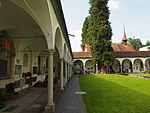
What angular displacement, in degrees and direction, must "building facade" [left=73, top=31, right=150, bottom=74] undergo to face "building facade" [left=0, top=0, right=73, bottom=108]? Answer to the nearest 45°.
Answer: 0° — it already faces it

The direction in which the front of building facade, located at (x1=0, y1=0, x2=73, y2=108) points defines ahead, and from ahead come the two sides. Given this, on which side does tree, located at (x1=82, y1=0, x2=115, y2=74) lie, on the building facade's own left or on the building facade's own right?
on the building facade's own left

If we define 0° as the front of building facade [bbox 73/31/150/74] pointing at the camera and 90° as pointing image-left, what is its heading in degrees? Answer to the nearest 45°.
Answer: approximately 0°

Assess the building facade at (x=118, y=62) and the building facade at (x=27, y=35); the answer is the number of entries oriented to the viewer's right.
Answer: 1

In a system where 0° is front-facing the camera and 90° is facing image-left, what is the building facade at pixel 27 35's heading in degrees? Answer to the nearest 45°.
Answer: approximately 270°
